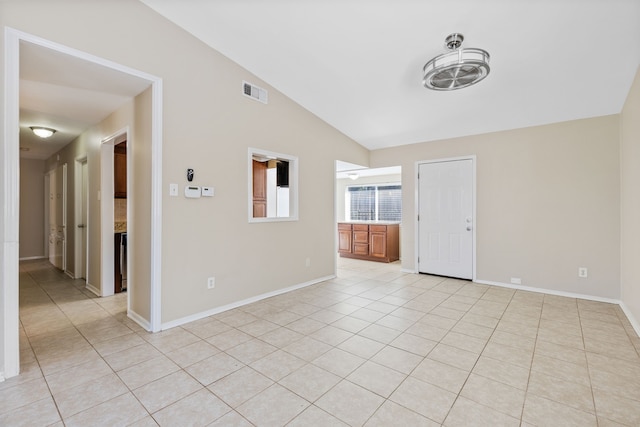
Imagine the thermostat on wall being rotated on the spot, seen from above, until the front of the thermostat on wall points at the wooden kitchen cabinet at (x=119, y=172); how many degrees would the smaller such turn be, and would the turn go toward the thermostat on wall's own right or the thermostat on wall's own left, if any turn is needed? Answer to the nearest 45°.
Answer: approximately 180°

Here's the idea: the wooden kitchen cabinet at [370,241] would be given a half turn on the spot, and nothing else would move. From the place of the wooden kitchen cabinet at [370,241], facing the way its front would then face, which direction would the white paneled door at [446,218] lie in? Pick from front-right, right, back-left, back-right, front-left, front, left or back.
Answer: right

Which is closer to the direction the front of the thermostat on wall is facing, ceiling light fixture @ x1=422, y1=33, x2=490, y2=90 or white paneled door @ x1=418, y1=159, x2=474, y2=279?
the ceiling light fixture

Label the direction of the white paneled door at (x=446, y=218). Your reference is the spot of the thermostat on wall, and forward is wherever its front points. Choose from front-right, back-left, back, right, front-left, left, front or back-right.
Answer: front-left

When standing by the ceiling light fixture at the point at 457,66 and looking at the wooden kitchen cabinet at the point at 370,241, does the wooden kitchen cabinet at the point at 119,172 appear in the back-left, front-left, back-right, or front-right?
front-left

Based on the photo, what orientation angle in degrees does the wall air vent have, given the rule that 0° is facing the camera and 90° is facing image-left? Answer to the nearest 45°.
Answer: approximately 315°

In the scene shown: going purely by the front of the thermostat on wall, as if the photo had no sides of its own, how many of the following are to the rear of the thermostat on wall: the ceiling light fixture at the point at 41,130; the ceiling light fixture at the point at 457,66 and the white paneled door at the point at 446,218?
1

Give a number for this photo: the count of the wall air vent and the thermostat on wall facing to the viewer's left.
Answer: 0

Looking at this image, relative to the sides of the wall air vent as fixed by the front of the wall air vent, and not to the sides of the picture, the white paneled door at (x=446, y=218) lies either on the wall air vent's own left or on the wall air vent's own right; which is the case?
on the wall air vent's own left

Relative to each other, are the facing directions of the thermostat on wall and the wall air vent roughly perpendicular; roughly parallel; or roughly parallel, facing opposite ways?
roughly parallel

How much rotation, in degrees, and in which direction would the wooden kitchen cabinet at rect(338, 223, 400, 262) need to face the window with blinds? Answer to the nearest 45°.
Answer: approximately 135° to its right

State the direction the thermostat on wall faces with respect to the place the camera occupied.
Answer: facing the viewer and to the right of the viewer

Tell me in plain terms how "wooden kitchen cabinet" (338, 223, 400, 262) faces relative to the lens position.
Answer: facing the viewer and to the left of the viewer

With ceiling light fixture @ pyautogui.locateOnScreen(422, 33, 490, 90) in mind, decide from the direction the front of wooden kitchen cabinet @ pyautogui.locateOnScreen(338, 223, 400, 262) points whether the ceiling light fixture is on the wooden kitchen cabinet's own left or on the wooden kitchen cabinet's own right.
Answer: on the wooden kitchen cabinet's own left
